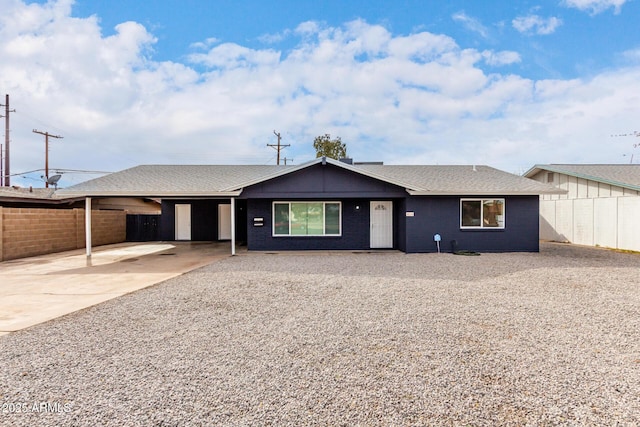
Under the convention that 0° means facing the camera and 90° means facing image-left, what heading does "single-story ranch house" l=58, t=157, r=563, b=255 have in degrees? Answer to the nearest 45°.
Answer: approximately 0°

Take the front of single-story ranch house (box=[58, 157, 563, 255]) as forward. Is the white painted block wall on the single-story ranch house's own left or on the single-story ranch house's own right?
on the single-story ranch house's own left

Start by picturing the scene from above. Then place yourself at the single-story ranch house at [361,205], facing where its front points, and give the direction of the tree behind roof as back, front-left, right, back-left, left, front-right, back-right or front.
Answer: back

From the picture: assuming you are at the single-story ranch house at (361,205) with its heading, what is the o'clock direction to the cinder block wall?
The cinder block wall is roughly at 3 o'clock from the single-story ranch house.
